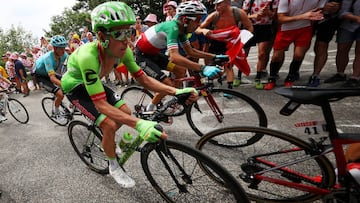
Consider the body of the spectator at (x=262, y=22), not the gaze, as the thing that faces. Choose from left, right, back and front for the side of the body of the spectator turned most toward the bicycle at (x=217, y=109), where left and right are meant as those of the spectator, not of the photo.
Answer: front

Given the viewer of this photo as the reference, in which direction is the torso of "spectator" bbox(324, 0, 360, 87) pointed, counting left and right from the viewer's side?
facing the viewer and to the left of the viewer

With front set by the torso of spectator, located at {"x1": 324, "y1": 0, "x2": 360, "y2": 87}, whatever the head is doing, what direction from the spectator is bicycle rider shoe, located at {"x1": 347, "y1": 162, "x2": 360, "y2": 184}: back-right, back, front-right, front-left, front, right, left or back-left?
front-left

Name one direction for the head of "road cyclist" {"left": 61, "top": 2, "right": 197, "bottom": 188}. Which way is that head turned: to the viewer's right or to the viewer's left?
to the viewer's right

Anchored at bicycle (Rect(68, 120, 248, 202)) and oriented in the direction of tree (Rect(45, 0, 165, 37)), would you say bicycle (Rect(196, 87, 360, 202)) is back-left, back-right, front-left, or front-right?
back-right

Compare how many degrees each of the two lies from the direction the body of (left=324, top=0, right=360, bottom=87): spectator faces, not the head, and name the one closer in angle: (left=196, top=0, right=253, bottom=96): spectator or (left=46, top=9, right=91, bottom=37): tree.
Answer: the spectator

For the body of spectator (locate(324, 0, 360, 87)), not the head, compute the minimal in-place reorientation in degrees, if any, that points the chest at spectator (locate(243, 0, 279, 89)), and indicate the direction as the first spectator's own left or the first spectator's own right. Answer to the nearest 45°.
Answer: approximately 45° to the first spectator's own right

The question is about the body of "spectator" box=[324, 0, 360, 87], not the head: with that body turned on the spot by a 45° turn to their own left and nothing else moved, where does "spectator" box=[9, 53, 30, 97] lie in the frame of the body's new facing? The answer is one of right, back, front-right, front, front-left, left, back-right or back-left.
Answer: right
